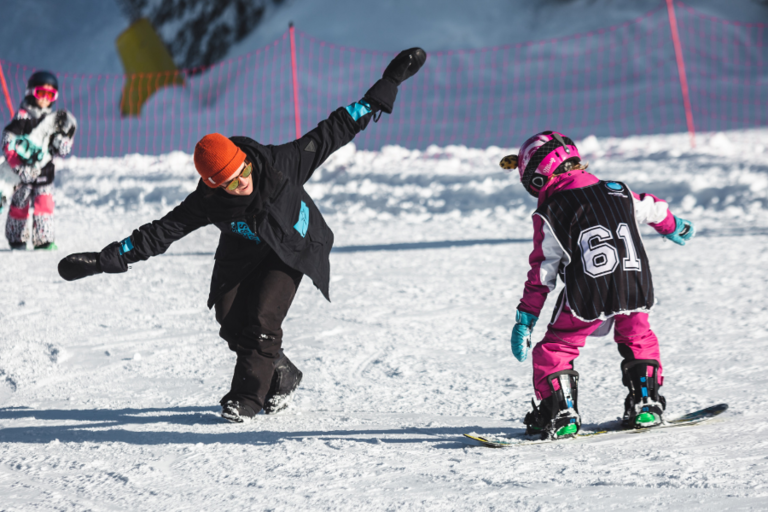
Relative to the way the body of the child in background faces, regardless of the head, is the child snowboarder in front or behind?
in front

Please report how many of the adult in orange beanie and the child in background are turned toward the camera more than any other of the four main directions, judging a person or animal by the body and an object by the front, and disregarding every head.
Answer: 2

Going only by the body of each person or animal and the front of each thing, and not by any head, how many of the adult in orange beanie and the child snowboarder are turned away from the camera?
1

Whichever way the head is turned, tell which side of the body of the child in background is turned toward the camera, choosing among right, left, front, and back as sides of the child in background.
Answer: front

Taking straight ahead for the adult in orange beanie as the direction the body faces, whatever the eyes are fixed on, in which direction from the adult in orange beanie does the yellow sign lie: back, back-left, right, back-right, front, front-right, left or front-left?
back

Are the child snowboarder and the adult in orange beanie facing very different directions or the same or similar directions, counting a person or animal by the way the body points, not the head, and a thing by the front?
very different directions

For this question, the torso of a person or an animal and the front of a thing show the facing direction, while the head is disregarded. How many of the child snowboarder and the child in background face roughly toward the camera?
1

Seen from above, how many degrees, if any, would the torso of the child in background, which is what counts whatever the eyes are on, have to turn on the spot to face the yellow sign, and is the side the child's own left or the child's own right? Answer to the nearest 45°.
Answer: approximately 180°

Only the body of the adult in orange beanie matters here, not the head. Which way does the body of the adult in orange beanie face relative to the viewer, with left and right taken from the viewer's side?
facing the viewer

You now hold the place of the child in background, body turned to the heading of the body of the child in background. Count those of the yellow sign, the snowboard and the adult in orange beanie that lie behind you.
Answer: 1

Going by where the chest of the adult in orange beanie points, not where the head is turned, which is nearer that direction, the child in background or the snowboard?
the snowboard

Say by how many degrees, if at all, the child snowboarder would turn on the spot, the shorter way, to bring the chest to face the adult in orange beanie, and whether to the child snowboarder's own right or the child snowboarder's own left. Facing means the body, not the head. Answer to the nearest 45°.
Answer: approximately 90° to the child snowboarder's own left

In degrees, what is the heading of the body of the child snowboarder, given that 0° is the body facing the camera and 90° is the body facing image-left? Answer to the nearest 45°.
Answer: approximately 180°

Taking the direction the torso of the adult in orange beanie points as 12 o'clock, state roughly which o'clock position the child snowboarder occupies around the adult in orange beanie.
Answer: The child snowboarder is roughly at 10 o'clock from the adult in orange beanie.

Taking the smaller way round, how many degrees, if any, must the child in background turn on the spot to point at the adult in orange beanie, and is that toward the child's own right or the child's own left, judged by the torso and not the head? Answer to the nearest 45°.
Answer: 0° — they already face them
